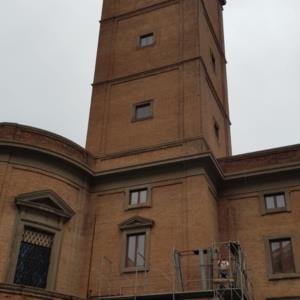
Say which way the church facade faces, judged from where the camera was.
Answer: facing the viewer
